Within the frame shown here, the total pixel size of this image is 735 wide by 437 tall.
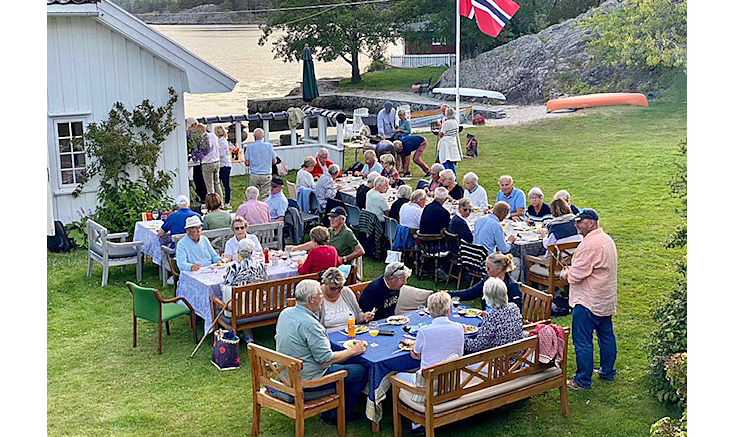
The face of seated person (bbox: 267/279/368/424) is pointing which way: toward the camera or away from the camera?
away from the camera

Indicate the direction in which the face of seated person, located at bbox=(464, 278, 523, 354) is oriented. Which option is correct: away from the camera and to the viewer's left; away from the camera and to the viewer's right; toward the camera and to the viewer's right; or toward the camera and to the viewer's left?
away from the camera and to the viewer's left

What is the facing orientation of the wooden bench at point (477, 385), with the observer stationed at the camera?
facing away from the viewer and to the left of the viewer

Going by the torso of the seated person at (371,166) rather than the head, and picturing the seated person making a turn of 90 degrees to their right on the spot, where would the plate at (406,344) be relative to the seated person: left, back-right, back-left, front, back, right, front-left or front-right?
back-left

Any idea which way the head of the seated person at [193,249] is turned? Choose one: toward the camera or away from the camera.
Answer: toward the camera

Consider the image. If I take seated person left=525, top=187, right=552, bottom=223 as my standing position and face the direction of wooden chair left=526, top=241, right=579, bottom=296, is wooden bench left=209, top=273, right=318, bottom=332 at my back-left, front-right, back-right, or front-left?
front-right

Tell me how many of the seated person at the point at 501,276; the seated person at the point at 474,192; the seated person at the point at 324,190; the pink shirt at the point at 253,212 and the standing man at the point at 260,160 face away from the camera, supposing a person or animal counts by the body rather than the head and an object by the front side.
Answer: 2

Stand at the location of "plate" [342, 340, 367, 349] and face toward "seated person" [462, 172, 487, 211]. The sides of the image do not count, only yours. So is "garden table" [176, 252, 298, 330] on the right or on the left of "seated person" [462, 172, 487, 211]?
left

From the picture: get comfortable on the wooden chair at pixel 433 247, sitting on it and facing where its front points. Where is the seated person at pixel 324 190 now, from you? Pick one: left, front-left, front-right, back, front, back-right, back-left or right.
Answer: left

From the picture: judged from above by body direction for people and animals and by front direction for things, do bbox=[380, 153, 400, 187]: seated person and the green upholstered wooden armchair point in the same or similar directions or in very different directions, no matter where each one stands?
very different directions

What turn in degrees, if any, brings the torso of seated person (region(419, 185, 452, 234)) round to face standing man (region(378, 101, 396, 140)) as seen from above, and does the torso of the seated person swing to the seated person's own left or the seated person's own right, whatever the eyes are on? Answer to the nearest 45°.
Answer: approximately 45° to the seated person's own left

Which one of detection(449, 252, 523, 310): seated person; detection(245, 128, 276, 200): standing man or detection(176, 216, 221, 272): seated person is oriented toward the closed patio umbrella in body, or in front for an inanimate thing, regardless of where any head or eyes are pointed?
the standing man

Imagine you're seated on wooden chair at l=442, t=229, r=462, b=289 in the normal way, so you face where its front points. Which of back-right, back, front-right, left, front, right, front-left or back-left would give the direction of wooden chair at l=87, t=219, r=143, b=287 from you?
back-left

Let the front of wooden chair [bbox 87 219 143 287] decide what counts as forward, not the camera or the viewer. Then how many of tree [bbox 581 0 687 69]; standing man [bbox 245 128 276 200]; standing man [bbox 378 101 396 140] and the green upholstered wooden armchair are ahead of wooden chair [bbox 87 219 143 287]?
3

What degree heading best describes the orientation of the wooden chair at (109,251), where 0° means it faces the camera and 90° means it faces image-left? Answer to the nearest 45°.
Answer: approximately 225°
